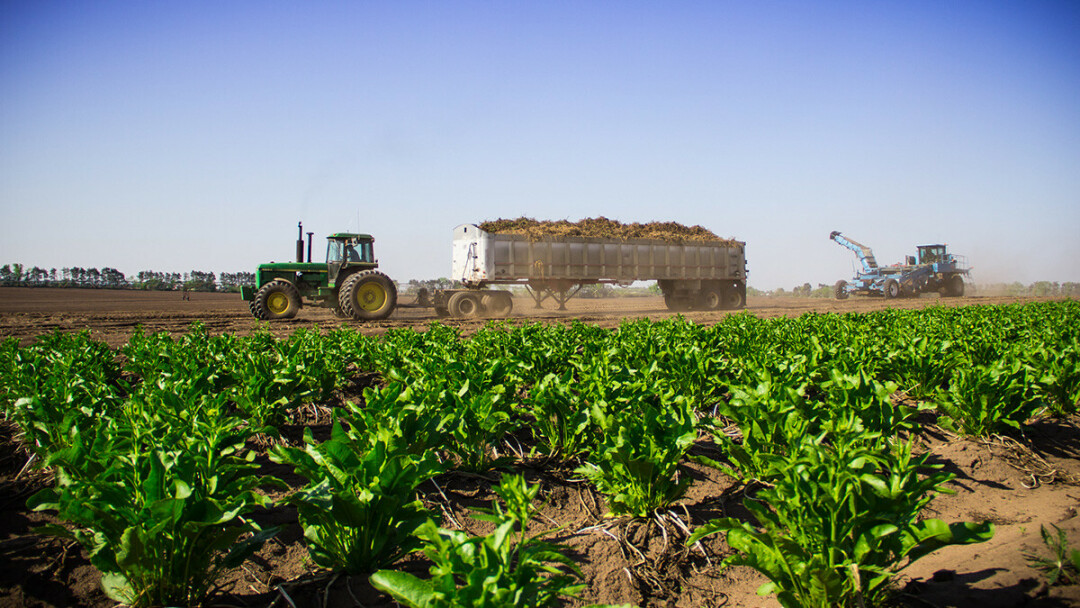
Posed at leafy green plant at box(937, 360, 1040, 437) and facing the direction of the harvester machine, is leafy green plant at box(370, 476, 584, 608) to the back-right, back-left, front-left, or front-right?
back-left

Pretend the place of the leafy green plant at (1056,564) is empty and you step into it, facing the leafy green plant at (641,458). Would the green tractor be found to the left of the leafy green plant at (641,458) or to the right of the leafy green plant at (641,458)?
right

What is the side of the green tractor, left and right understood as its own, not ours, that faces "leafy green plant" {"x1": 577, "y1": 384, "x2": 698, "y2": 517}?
left

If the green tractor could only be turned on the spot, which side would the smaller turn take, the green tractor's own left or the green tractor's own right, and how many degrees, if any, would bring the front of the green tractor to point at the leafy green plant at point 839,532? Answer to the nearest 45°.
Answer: approximately 90° to the green tractor's own left

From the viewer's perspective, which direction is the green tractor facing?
to the viewer's left

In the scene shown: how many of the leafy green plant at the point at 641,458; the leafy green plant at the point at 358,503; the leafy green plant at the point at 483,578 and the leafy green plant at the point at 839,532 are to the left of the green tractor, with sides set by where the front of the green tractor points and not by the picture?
4

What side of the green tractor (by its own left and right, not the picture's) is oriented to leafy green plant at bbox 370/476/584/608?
left

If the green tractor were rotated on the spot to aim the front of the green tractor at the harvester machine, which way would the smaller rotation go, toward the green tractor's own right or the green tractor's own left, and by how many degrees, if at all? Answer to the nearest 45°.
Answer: approximately 180°

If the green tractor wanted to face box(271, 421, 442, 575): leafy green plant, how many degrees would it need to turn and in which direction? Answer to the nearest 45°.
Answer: approximately 90° to its left

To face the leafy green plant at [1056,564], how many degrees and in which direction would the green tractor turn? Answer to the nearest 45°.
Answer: approximately 90° to its left

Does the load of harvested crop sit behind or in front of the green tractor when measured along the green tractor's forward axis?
behind

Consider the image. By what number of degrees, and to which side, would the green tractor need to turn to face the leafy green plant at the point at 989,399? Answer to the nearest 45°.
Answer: approximately 90° to its left
